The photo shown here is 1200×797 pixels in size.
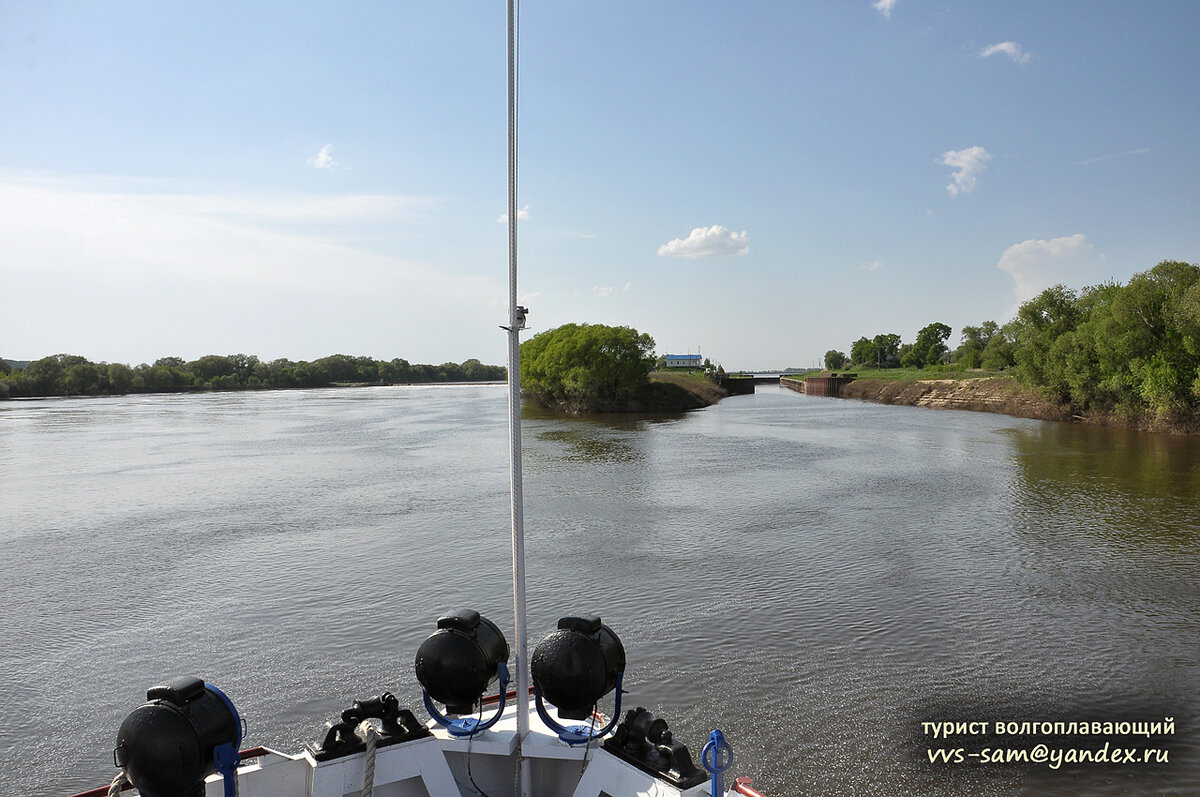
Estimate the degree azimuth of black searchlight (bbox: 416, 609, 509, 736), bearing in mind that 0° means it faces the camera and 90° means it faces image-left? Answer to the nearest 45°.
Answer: approximately 225°

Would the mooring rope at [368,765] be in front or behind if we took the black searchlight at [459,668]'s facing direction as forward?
behind

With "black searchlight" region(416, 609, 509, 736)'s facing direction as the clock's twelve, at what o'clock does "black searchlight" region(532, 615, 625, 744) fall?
"black searchlight" region(532, 615, 625, 744) is roughly at 2 o'clock from "black searchlight" region(416, 609, 509, 736).

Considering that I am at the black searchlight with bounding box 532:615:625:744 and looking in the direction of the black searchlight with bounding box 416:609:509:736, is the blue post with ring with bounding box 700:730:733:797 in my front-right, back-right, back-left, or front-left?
back-left

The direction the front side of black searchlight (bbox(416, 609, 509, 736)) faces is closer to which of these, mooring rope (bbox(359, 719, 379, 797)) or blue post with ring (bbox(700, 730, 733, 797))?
the blue post with ring

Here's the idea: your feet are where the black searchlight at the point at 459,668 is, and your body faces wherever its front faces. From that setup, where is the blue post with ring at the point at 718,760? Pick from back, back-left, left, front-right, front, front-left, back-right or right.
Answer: right
